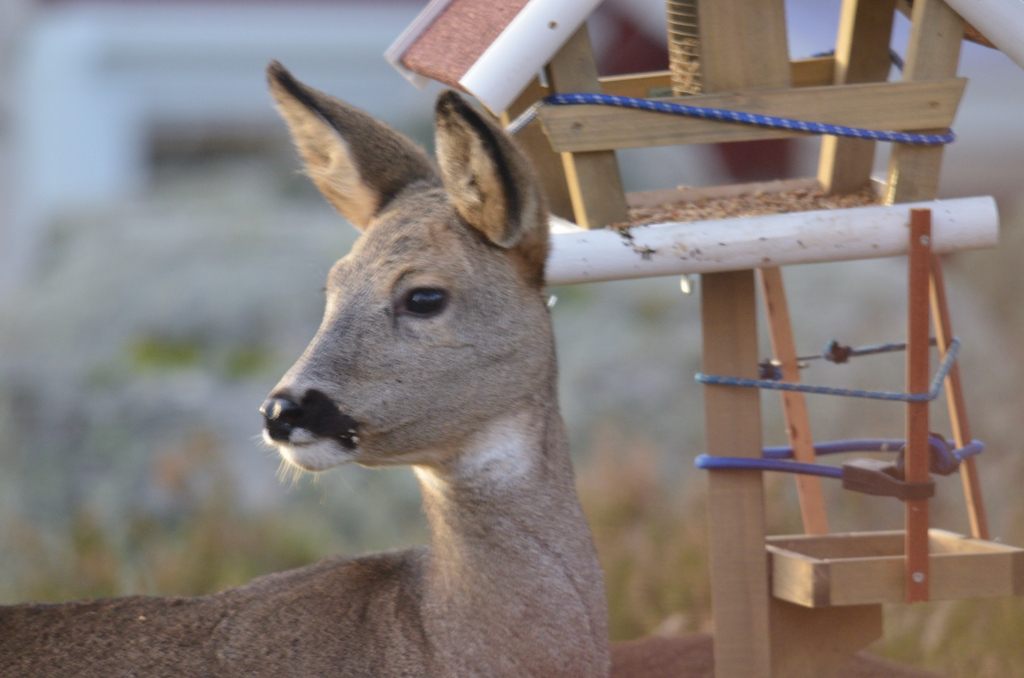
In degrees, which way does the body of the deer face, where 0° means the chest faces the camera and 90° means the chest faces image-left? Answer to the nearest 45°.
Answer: approximately 270°

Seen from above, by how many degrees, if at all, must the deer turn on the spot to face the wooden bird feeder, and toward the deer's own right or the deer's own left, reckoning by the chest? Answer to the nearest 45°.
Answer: approximately 45° to the deer's own left

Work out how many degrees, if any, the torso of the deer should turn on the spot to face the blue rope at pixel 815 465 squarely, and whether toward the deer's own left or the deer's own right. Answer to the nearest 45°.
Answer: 0° — it already faces it
